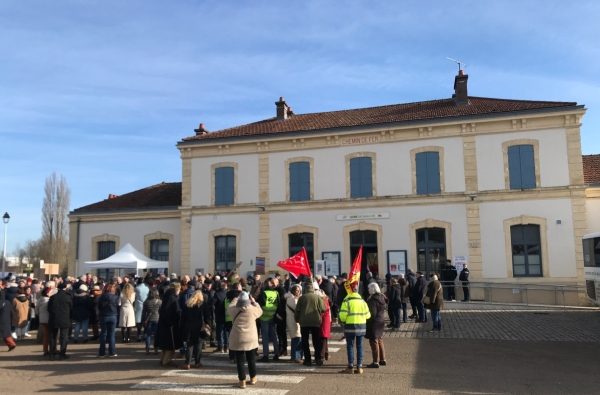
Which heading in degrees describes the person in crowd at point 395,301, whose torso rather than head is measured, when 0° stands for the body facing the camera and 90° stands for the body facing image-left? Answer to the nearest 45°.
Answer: approximately 135°

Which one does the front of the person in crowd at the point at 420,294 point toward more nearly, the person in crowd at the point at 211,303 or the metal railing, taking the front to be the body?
the person in crowd

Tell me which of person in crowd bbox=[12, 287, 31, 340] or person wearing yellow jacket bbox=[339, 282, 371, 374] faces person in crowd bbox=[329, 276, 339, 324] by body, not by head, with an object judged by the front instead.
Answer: the person wearing yellow jacket

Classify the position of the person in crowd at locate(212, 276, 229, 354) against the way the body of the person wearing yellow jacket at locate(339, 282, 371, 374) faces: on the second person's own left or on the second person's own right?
on the second person's own left

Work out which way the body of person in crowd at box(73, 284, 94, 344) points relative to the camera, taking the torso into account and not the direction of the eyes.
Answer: away from the camera

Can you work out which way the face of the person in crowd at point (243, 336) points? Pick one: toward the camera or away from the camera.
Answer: away from the camera

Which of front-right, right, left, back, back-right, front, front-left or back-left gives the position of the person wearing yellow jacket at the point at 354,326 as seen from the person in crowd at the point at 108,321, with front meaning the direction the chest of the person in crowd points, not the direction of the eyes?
back-right

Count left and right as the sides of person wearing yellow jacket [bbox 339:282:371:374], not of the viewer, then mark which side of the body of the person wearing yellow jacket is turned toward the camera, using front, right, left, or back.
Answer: back

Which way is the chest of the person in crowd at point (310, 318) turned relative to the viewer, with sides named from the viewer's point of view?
facing away from the viewer

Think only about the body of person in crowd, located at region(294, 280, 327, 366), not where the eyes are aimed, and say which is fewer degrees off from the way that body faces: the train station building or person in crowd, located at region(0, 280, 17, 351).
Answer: the train station building

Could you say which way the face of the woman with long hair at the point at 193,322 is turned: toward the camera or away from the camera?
away from the camera

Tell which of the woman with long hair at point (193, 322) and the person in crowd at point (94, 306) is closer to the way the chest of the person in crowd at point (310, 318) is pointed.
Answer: the person in crowd

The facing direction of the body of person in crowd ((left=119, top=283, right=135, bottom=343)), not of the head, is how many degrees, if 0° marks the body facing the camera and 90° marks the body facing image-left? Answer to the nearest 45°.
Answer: approximately 180°
